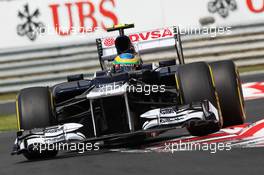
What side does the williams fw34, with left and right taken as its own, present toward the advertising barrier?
back

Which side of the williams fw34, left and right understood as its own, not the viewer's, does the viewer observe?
front
